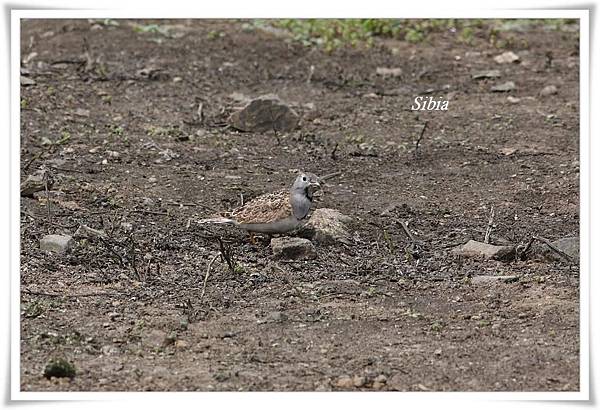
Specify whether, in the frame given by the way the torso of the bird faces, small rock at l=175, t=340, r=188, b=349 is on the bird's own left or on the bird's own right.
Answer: on the bird's own right

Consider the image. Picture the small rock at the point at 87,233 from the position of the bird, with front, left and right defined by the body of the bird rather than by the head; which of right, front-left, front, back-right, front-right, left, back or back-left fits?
back

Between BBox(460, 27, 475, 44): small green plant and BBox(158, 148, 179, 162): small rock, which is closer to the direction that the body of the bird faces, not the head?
the small green plant

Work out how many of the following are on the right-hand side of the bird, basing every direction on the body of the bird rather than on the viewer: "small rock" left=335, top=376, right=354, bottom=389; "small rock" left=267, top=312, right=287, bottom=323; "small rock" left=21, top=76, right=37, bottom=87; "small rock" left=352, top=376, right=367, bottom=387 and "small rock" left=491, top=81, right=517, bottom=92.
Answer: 3

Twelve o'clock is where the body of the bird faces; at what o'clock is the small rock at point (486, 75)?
The small rock is roughly at 10 o'clock from the bird.

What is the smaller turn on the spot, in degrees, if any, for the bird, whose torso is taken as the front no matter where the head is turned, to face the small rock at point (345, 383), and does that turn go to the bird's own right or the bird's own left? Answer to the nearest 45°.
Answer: approximately 90° to the bird's own right

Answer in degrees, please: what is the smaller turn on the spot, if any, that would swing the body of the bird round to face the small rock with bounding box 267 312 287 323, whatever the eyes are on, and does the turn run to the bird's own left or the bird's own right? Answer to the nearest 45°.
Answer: approximately 90° to the bird's own right

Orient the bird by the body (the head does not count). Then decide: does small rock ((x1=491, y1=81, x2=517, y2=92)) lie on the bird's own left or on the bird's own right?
on the bird's own left

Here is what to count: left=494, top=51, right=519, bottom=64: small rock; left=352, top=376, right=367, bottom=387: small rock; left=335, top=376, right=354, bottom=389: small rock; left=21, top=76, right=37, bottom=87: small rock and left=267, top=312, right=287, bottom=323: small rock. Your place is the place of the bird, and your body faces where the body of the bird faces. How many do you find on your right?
3

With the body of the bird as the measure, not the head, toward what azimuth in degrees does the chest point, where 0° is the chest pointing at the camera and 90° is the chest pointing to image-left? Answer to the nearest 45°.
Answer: approximately 270°

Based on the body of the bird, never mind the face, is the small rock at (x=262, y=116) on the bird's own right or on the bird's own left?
on the bird's own left

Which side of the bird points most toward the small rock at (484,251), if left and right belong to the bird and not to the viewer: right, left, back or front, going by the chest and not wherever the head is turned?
front

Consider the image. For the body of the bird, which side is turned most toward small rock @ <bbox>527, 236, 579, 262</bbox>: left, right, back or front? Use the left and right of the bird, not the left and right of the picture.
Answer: front
